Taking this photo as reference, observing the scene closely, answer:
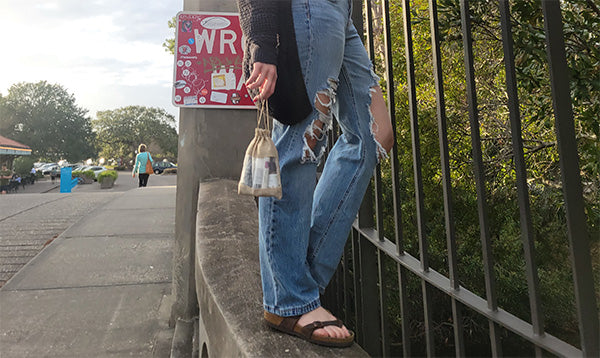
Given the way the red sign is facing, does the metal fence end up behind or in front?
in front

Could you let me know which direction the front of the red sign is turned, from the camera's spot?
facing the viewer

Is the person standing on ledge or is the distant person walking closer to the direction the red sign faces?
the person standing on ledge

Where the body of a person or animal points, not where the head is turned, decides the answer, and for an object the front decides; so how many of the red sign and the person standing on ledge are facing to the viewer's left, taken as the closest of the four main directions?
0

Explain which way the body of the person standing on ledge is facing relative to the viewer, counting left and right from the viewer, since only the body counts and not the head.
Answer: facing the viewer and to the right of the viewer

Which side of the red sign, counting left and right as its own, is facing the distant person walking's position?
back

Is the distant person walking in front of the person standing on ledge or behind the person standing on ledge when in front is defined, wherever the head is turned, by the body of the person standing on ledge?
behind
